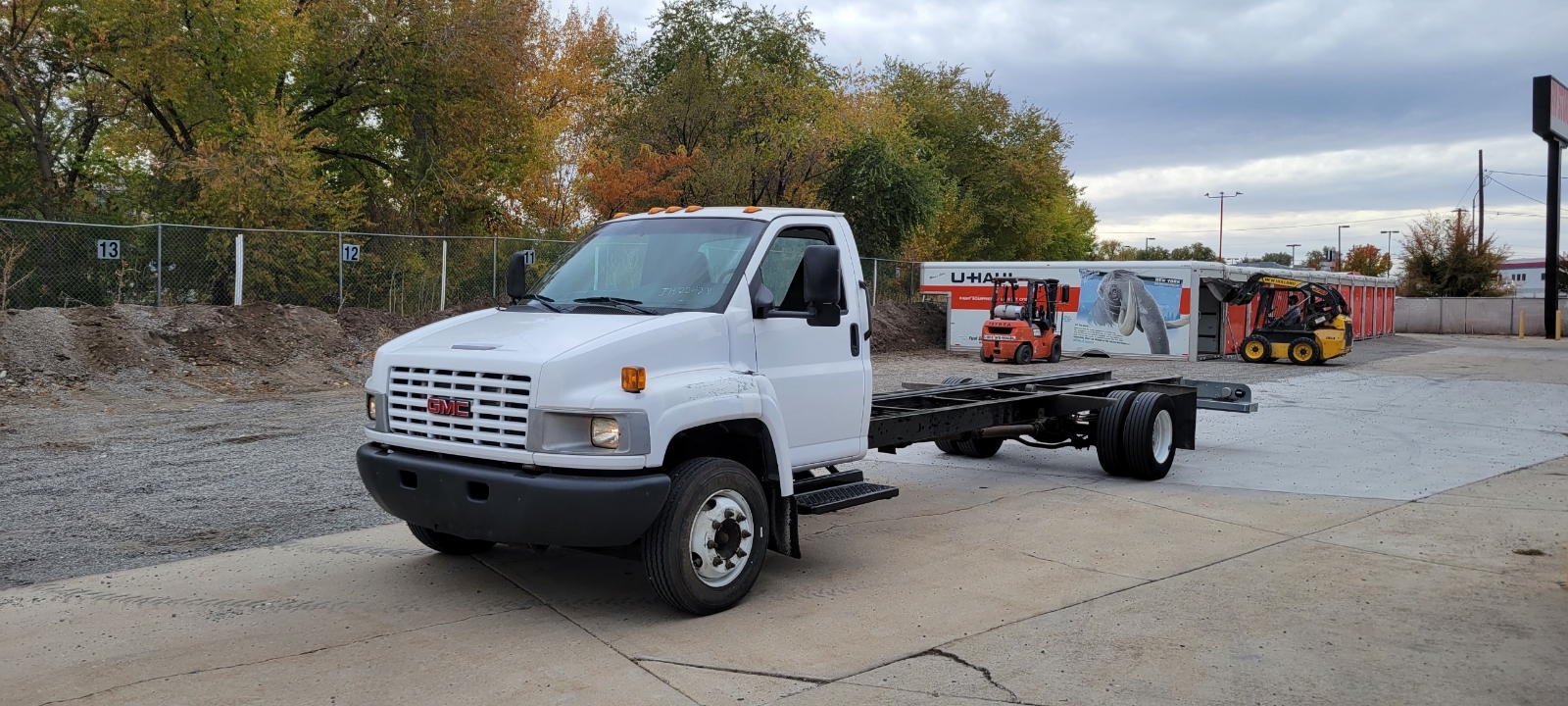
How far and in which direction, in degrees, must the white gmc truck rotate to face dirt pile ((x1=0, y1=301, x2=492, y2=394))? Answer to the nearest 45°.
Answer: approximately 90° to its right

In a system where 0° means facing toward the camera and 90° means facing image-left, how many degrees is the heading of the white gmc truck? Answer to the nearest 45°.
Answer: approximately 45°

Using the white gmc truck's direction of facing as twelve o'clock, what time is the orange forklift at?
The orange forklift is roughly at 5 o'clock from the white gmc truck.

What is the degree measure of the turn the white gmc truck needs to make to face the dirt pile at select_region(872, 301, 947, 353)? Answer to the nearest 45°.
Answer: approximately 135° to its right

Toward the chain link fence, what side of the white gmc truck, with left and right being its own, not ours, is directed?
right
